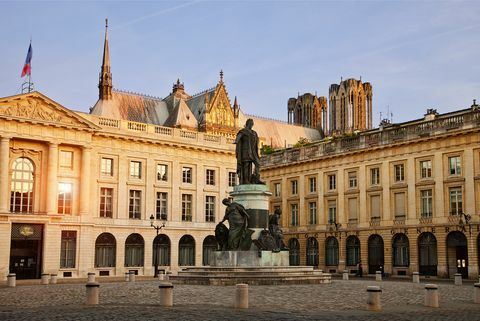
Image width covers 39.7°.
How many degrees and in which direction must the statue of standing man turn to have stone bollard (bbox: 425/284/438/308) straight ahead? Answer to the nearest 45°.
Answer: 0° — it already faces it

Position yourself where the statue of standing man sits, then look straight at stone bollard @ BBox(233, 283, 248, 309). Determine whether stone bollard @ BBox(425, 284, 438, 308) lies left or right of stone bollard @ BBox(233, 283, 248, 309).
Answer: left

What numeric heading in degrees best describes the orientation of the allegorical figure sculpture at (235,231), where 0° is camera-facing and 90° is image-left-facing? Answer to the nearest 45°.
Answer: approximately 45°

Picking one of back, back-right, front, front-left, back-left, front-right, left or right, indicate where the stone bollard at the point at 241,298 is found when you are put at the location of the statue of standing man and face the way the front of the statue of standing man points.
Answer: front-right

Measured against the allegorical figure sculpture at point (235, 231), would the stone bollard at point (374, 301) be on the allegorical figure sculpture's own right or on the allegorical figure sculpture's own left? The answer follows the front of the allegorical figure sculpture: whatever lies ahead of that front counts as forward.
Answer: on the allegorical figure sculpture's own left

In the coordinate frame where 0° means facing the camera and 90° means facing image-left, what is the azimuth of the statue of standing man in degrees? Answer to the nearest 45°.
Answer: approximately 315°

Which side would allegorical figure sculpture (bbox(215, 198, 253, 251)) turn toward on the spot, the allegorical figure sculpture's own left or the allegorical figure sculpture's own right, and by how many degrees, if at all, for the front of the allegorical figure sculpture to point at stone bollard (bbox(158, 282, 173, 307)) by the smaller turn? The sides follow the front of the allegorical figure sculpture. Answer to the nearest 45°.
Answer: approximately 45° to the allegorical figure sculpture's own left
